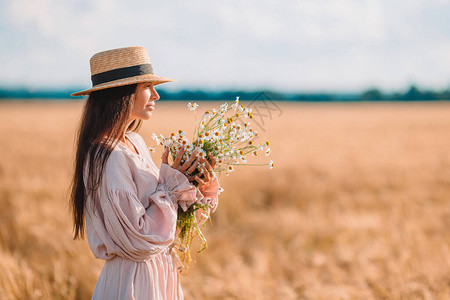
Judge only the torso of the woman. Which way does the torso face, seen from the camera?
to the viewer's right

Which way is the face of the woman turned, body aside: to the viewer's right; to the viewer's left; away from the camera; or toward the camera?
to the viewer's right
